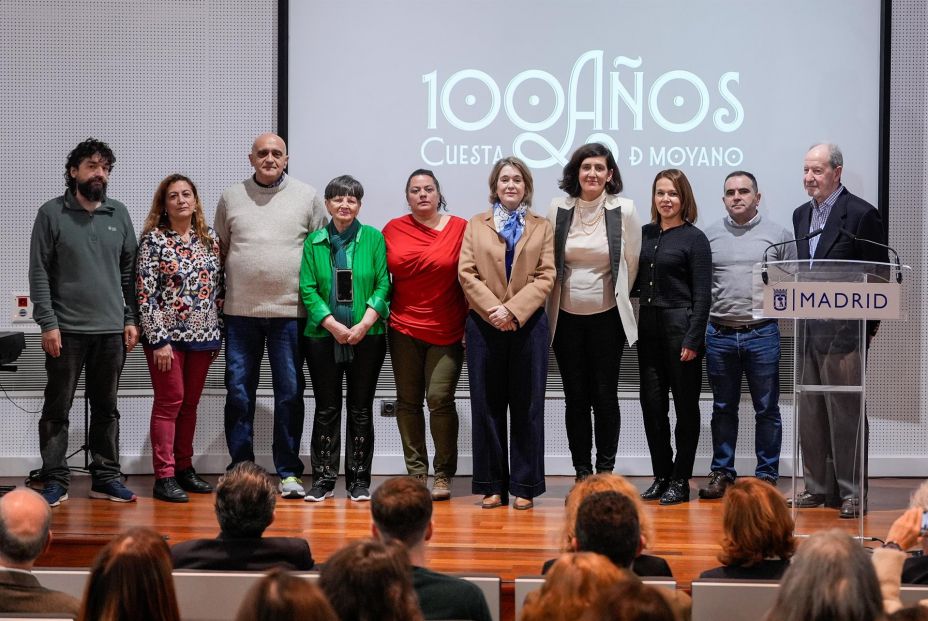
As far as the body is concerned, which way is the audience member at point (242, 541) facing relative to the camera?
away from the camera

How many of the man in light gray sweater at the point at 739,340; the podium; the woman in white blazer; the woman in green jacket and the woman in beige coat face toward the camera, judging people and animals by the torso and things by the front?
5

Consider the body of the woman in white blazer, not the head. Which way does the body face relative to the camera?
toward the camera

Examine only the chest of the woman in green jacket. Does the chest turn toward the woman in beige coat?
no

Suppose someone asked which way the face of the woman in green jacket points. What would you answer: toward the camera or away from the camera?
toward the camera

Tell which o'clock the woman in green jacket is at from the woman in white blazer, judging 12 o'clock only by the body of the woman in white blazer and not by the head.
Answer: The woman in green jacket is roughly at 3 o'clock from the woman in white blazer.

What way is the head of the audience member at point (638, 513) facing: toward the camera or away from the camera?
away from the camera

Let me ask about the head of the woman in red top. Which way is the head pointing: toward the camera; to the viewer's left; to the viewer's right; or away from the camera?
toward the camera

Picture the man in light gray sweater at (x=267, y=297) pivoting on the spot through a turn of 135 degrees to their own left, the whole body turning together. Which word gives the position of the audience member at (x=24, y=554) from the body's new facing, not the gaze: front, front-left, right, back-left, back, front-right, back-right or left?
back-right

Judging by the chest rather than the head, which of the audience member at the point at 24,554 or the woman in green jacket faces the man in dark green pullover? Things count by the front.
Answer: the audience member

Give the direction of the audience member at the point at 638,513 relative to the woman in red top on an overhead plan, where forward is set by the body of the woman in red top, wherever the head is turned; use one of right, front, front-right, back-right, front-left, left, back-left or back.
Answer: front

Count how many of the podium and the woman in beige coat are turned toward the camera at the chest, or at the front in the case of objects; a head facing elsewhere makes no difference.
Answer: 2

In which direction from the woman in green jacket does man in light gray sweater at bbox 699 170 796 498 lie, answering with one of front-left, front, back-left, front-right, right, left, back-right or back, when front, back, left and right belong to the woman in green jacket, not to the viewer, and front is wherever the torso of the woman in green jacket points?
left

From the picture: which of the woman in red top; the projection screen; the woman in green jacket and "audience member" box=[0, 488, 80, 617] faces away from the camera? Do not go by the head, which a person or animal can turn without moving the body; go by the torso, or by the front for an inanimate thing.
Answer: the audience member

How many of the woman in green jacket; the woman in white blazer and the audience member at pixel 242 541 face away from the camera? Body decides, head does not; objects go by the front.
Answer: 1

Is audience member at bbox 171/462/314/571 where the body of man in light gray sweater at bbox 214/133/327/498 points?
yes

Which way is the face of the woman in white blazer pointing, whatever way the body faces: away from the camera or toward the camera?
toward the camera

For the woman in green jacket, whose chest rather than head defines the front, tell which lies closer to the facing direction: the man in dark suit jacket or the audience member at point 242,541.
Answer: the audience member

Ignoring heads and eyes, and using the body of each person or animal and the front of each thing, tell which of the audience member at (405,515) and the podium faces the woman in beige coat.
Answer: the audience member

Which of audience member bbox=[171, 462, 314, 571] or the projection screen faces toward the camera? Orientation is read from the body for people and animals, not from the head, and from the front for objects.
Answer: the projection screen

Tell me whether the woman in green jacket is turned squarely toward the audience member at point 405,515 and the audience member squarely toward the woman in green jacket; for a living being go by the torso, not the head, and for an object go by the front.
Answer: yes
